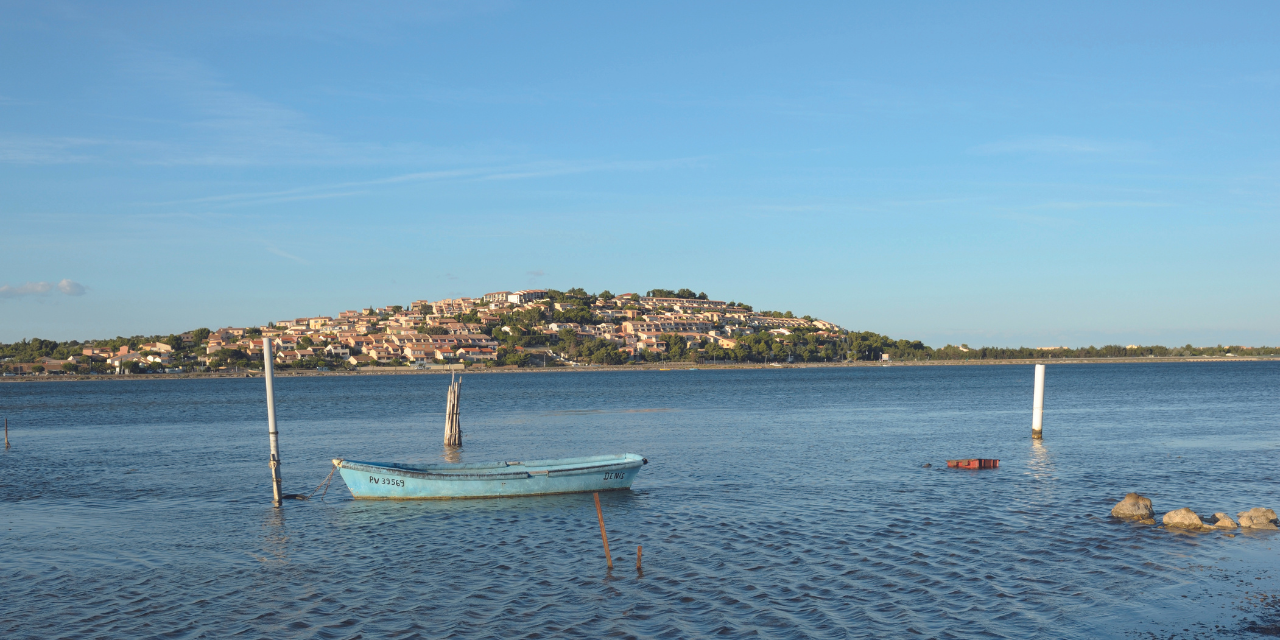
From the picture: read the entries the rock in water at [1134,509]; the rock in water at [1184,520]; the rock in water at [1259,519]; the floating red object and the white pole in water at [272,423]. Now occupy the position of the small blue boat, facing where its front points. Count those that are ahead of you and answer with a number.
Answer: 1

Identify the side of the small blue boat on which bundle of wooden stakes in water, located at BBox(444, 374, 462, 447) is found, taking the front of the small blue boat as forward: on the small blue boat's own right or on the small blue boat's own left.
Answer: on the small blue boat's own right

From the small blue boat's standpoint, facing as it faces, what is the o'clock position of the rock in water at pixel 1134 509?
The rock in water is roughly at 7 o'clock from the small blue boat.

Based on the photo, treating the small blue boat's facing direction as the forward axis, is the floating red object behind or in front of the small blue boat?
behind

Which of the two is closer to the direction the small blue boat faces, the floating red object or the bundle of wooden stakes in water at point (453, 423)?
the bundle of wooden stakes in water

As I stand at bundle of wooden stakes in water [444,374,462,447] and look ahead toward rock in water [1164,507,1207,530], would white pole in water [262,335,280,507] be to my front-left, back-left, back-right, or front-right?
front-right

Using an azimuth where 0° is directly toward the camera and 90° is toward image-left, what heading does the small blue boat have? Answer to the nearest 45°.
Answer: approximately 90°

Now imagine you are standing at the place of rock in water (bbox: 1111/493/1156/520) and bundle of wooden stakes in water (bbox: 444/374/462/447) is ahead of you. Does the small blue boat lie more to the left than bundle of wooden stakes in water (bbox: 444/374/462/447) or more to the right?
left

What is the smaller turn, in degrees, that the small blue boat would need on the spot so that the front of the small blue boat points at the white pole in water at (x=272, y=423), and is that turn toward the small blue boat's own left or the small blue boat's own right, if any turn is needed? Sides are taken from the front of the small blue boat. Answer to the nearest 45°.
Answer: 0° — it already faces it

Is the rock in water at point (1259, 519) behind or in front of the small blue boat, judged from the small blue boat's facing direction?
behind

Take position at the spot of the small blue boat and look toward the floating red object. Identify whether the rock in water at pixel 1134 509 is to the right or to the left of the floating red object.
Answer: right

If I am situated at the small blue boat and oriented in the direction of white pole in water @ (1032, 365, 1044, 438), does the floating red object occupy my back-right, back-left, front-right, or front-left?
front-right

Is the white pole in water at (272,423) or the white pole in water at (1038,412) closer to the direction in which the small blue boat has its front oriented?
the white pole in water at (272,423)

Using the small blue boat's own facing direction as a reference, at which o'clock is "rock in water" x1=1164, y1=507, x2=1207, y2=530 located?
The rock in water is roughly at 7 o'clock from the small blue boat.

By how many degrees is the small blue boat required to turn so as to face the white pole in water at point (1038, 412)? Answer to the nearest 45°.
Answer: approximately 135° to its right
